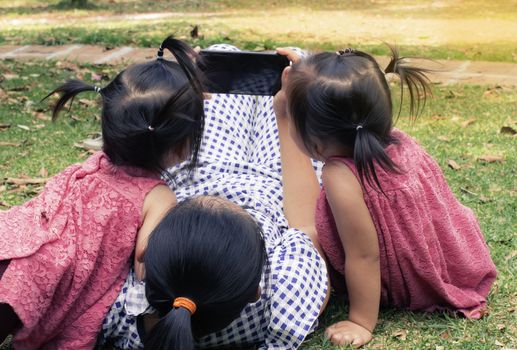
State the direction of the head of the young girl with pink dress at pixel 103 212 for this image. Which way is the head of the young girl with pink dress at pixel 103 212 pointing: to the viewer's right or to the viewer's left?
to the viewer's right

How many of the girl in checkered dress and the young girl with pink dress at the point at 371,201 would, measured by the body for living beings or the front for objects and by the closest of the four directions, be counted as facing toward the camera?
0

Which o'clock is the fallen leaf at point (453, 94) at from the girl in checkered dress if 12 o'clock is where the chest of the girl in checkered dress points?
The fallen leaf is roughly at 1 o'clock from the girl in checkered dress.

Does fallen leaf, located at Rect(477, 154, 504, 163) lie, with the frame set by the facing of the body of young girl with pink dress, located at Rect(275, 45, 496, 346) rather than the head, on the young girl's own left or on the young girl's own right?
on the young girl's own right

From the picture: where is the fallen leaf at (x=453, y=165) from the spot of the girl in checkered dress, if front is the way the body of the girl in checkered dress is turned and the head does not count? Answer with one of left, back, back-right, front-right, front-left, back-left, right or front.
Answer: front-right

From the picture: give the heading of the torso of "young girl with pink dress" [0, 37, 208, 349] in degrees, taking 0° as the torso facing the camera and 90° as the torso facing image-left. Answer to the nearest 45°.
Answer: approximately 225°

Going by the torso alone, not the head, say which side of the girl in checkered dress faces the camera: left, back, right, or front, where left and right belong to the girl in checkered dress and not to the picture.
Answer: back

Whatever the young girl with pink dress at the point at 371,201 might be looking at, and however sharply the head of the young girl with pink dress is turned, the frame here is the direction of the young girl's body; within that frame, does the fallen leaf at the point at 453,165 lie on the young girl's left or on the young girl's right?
on the young girl's right

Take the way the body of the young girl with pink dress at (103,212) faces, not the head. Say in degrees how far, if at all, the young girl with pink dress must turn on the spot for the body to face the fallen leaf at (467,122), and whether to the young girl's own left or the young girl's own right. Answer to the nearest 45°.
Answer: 0° — they already face it

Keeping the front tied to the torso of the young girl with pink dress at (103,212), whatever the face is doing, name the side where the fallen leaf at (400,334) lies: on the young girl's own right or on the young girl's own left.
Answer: on the young girl's own right

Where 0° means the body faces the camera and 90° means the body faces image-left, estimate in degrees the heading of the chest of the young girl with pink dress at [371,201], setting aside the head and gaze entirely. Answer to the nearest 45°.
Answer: approximately 135°

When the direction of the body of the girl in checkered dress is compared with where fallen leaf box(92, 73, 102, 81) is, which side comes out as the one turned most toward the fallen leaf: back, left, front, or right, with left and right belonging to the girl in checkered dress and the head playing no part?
front

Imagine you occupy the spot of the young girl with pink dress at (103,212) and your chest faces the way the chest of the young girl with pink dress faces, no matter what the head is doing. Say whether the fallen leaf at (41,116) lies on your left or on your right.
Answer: on your left
